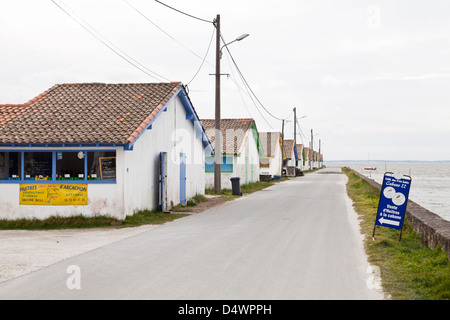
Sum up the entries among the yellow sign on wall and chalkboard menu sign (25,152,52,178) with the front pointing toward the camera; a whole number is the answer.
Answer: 2

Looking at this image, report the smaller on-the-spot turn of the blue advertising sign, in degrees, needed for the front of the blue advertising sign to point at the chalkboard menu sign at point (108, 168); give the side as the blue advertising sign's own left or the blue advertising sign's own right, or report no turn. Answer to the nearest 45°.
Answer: approximately 90° to the blue advertising sign's own right

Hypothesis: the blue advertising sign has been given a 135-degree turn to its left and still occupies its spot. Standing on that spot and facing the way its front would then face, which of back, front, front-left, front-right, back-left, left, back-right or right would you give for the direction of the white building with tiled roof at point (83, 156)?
back-left

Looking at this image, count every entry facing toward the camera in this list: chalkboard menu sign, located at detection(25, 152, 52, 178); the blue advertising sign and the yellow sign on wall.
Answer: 3

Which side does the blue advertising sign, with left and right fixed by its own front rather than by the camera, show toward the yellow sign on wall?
right

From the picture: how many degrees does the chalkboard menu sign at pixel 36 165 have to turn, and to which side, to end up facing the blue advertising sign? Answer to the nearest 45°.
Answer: approximately 45° to its left

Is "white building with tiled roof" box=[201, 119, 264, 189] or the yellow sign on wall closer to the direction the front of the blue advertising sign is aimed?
the yellow sign on wall

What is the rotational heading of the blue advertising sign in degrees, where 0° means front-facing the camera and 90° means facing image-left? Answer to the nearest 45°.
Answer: approximately 0°

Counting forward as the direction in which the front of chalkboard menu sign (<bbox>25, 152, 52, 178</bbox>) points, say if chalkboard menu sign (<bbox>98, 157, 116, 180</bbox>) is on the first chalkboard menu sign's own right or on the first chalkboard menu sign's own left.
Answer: on the first chalkboard menu sign's own left

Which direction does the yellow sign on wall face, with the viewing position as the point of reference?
facing the viewer

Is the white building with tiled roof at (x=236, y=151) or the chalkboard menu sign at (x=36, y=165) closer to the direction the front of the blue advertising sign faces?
the chalkboard menu sign

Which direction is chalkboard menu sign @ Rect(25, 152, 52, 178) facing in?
toward the camera

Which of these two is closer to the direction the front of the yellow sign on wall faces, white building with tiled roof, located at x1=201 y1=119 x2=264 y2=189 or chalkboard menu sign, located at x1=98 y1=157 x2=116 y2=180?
the chalkboard menu sign

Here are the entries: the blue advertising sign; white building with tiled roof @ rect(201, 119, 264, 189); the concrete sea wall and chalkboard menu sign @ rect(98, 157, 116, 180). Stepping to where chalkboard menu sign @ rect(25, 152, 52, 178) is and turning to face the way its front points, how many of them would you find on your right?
0

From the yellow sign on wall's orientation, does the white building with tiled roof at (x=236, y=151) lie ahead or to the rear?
to the rear

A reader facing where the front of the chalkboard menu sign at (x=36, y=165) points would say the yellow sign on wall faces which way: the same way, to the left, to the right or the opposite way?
the same way

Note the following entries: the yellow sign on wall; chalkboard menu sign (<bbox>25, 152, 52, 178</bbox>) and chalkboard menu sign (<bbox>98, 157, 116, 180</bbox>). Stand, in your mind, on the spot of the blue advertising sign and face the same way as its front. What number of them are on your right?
3
